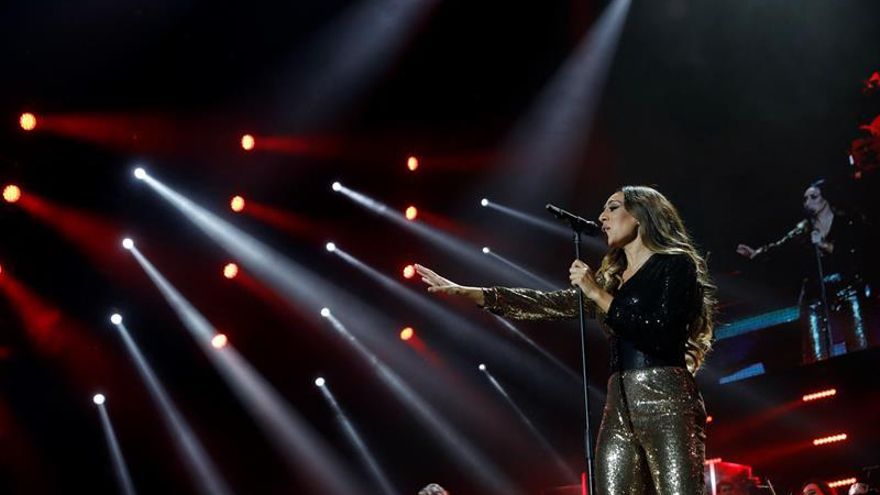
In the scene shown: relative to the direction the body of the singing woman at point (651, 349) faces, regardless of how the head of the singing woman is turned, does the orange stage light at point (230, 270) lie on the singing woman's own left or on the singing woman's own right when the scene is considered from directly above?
on the singing woman's own right

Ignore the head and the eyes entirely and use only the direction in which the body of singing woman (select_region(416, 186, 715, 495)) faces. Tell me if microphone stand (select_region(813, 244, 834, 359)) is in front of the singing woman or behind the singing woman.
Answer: behind

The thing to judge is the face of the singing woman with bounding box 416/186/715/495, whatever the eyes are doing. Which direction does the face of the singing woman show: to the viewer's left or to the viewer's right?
to the viewer's left

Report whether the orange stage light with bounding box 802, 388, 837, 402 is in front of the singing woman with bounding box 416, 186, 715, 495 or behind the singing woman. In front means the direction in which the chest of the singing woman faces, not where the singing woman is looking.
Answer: behind
